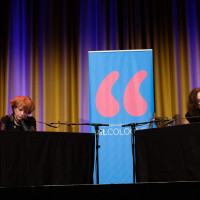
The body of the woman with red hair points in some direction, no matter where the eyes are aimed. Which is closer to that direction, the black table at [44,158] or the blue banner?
the black table

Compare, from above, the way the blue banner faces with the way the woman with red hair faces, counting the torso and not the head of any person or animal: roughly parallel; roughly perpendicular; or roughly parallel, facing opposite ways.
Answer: roughly parallel

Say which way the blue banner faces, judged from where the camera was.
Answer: facing the viewer

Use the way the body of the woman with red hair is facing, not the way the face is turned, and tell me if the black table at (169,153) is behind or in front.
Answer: in front

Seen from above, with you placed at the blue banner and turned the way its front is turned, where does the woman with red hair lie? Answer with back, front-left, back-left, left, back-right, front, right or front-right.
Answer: front-right

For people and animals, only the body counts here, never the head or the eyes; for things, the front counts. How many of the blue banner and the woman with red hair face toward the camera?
2

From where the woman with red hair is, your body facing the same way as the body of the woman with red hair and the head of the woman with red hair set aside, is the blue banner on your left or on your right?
on your left

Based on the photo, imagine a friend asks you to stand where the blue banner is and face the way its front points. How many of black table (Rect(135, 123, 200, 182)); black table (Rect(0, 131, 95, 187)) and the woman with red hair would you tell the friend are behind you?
0

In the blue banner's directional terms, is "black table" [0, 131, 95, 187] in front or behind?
in front

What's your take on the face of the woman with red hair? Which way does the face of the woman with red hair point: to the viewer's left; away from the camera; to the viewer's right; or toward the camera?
toward the camera

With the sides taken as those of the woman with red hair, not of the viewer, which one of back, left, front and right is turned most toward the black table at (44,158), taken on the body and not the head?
front

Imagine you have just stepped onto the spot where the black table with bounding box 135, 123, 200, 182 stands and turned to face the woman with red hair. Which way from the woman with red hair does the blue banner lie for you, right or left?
right
